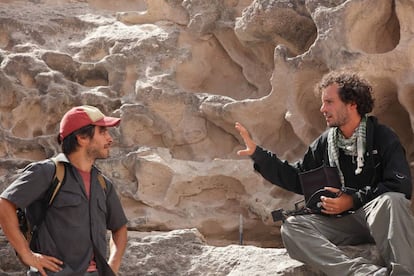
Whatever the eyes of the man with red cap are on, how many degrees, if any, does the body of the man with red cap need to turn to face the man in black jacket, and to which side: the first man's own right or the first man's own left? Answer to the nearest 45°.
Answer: approximately 45° to the first man's own left

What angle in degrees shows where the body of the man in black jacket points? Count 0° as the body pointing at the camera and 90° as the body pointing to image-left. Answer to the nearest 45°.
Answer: approximately 45°

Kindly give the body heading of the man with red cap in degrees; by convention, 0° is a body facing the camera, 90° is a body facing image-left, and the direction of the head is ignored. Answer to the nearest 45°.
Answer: approximately 315°

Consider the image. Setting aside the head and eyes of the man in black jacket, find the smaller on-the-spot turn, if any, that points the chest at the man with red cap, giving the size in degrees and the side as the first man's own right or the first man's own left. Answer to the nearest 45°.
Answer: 0° — they already face them

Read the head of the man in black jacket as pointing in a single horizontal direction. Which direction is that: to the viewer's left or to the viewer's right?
to the viewer's left

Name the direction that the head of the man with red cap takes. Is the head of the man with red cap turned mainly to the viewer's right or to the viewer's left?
to the viewer's right

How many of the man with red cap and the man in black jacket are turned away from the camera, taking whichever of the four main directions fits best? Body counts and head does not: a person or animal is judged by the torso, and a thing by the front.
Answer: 0
